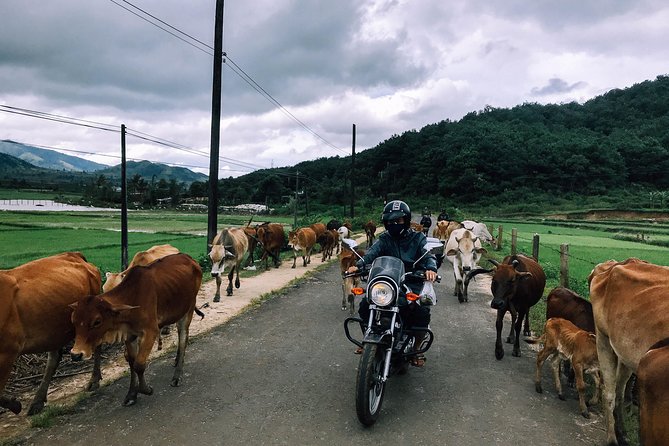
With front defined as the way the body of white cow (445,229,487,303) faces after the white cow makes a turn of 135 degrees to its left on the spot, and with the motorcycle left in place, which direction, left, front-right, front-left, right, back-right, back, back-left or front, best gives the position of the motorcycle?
back-right

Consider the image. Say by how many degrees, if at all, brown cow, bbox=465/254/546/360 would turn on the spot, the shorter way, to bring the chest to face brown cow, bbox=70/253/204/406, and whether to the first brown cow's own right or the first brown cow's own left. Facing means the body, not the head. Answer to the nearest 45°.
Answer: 0° — it already faces it

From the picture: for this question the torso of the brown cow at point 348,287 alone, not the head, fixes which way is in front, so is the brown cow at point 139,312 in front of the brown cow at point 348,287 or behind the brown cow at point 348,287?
in front

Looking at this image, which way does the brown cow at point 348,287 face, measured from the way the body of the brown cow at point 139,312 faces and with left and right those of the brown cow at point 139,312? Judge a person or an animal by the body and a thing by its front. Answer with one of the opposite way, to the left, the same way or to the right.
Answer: the same way

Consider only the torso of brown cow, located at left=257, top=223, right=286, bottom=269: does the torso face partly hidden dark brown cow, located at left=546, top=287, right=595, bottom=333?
no

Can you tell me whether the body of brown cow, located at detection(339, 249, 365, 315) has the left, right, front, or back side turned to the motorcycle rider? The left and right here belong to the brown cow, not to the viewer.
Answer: front

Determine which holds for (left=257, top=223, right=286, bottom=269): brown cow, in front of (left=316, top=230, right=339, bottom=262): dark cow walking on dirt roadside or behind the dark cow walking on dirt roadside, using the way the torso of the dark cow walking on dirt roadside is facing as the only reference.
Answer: in front

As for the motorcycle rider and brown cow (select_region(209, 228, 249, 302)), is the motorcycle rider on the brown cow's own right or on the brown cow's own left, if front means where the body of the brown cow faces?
on the brown cow's own left

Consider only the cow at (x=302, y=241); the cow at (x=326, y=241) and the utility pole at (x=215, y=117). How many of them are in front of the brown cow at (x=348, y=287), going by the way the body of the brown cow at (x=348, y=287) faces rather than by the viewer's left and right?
0

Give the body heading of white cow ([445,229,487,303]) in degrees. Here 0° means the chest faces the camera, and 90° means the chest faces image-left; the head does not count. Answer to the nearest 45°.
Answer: approximately 0°

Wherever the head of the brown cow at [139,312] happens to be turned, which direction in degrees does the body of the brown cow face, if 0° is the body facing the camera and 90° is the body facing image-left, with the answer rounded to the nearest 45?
approximately 45°

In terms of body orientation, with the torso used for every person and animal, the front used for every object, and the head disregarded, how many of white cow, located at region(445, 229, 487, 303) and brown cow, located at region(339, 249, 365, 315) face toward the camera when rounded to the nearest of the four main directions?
2

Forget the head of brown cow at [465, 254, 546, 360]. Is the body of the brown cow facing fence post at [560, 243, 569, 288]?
no

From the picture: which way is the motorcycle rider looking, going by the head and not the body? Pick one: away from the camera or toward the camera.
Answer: toward the camera

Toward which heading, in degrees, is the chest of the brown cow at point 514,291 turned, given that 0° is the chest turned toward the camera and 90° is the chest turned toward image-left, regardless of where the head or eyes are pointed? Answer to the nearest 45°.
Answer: approximately 45°

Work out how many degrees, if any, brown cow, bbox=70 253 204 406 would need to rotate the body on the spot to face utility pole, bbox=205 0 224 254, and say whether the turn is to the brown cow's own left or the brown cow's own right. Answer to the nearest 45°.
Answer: approximately 135° to the brown cow's own right

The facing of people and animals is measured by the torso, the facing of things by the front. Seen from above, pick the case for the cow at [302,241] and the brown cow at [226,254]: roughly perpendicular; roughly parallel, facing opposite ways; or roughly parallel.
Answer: roughly parallel

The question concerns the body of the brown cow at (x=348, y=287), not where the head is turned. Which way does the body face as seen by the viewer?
toward the camera

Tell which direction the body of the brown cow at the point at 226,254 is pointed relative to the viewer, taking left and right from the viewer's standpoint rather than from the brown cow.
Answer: facing the viewer and to the left of the viewer
